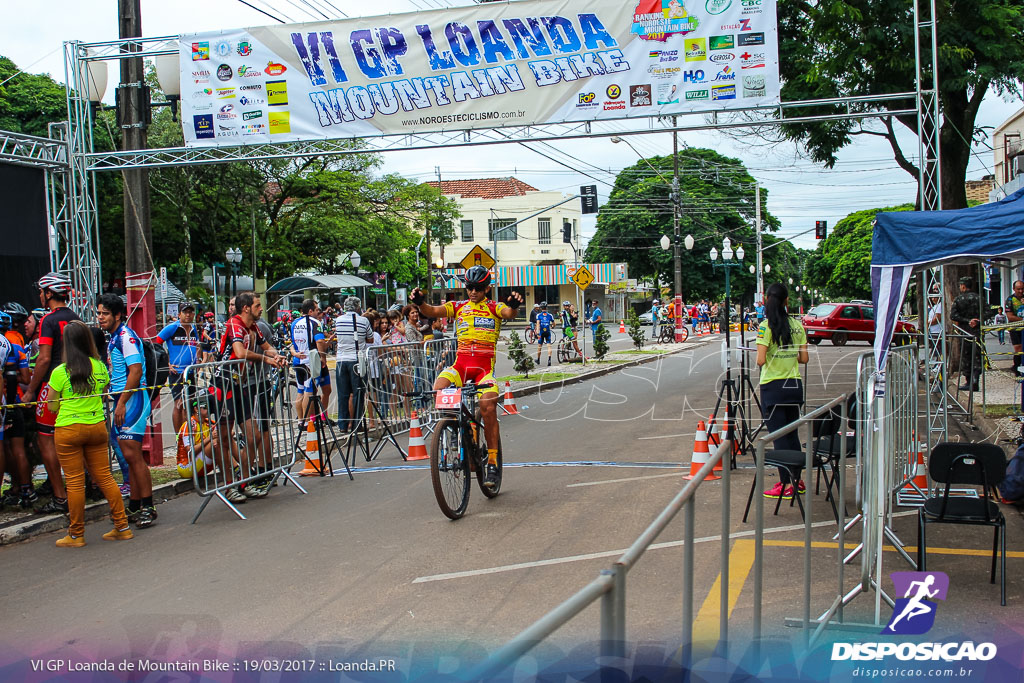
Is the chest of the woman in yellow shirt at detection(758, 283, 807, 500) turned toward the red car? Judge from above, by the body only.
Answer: yes

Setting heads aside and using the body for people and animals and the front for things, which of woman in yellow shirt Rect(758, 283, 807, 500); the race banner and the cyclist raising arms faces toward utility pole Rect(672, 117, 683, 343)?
the woman in yellow shirt

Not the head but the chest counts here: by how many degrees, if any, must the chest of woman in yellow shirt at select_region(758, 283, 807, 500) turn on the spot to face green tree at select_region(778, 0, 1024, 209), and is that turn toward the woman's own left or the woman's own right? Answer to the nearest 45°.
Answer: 0° — they already face it

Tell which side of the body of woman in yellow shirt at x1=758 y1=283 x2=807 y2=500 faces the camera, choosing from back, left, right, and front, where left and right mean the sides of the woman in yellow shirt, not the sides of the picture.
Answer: back

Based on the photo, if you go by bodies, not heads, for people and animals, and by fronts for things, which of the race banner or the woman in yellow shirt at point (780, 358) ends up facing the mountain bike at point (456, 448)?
the race banner

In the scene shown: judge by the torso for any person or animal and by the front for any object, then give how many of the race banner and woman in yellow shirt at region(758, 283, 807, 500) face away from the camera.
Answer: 1

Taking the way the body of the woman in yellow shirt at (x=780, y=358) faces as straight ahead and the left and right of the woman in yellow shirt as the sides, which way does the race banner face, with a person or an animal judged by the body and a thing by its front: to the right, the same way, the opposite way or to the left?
the opposite way

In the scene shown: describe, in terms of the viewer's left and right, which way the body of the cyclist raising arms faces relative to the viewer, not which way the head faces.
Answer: facing the viewer

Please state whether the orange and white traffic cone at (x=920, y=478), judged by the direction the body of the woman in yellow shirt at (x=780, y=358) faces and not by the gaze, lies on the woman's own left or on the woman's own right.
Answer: on the woman's own right

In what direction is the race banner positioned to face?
toward the camera

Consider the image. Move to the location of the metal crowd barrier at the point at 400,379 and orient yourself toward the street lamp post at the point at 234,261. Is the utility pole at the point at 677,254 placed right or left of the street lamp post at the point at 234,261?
right

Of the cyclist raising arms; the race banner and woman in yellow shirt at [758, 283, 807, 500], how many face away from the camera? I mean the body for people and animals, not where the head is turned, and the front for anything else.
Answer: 1

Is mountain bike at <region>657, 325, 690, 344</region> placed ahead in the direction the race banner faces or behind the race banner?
behind

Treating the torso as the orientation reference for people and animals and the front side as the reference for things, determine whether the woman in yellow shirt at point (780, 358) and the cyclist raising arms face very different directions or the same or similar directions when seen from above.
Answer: very different directions

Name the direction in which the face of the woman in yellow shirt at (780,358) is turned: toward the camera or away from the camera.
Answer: away from the camera
